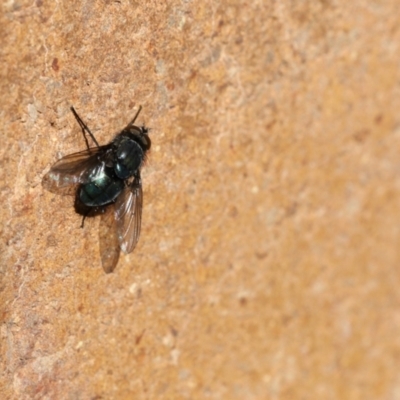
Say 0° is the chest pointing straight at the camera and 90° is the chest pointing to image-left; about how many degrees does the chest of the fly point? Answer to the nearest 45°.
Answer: approximately 225°
